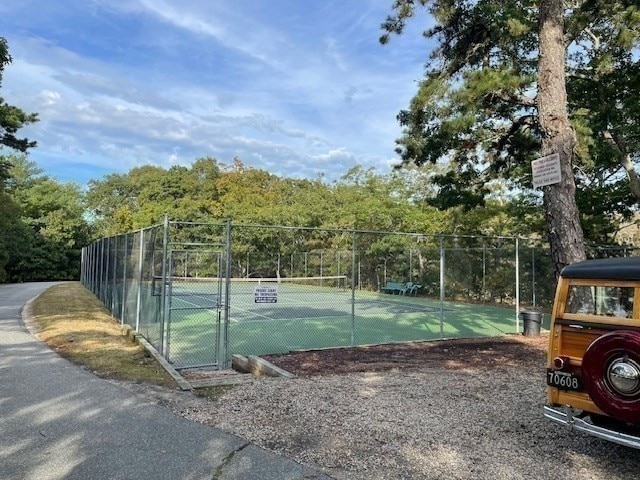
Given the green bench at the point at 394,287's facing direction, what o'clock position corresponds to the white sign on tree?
The white sign on tree is roughly at 10 o'clock from the green bench.

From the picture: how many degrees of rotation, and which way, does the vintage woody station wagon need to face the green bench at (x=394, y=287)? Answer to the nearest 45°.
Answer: approximately 90° to its left

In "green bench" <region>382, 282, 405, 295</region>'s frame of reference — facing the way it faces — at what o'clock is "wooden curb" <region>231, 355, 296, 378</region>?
The wooden curb is roughly at 11 o'clock from the green bench.

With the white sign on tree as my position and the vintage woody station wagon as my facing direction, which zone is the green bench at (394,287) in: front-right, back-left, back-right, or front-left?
back-right

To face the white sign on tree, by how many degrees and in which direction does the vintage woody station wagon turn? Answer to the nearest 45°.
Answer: approximately 45° to its left

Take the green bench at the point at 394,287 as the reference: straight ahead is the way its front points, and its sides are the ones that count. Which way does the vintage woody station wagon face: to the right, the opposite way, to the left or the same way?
the opposite way

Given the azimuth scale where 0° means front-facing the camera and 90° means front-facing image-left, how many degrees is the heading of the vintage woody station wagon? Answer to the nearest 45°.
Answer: approximately 225°

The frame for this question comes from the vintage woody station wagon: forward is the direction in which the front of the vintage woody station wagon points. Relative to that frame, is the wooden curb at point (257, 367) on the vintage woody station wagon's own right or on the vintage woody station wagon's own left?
on the vintage woody station wagon's own left
